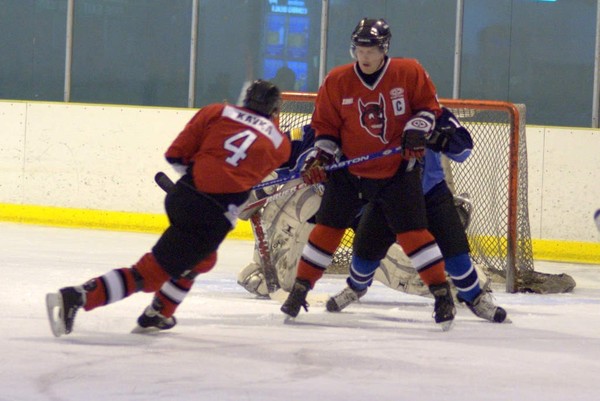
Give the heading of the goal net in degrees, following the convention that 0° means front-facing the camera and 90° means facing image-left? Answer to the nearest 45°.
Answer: approximately 45°

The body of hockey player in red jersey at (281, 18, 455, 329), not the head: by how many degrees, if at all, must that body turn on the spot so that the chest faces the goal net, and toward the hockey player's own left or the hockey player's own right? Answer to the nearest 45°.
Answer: approximately 180°

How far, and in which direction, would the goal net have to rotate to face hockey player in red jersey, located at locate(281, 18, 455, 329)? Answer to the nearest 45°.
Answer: approximately 45° to its left

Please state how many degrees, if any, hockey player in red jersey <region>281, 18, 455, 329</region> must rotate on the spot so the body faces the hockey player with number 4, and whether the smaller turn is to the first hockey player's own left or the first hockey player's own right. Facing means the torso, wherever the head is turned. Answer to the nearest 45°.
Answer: approximately 45° to the first hockey player's own right

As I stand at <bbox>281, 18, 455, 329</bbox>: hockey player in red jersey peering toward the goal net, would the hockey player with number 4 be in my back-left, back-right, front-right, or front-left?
back-left
